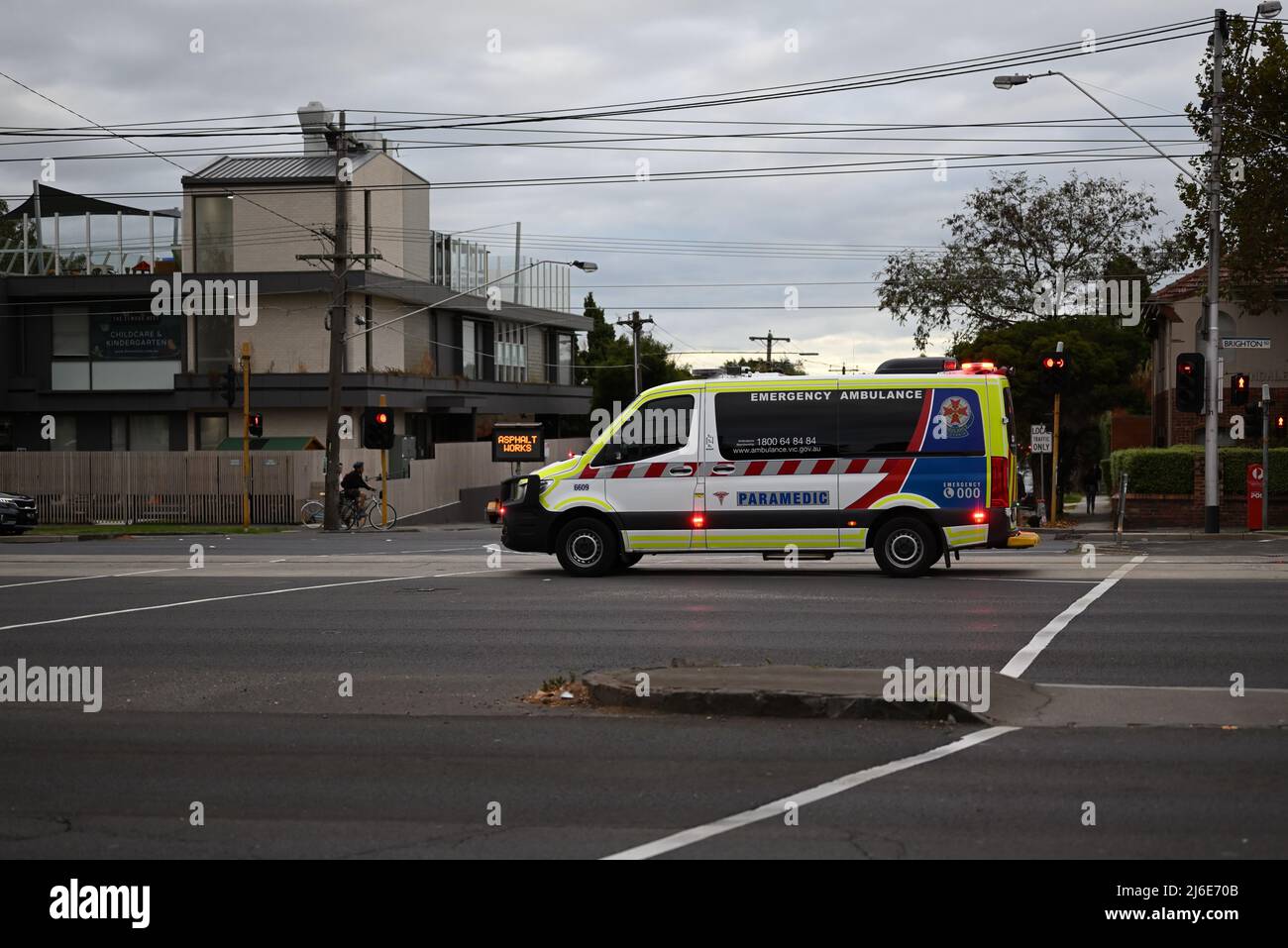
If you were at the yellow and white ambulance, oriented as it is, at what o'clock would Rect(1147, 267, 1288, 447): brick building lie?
The brick building is roughly at 4 o'clock from the yellow and white ambulance.

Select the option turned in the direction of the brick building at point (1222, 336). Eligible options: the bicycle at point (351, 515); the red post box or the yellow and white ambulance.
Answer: the bicycle

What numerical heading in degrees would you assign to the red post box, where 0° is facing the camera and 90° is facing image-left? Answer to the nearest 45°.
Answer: approximately 0°

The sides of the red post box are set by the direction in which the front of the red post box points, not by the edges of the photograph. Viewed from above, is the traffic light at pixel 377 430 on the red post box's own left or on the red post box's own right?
on the red post box's own right

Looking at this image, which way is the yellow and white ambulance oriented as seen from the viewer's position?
to the viewer's left

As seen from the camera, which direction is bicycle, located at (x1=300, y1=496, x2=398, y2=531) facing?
to the viewer's right

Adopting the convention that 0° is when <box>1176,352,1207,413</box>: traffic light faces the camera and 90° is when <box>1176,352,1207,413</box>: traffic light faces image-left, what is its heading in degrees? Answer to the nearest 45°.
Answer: approximately 45°

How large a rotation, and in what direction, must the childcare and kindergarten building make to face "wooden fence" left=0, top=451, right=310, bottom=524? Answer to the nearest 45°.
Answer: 0° — it already faces it

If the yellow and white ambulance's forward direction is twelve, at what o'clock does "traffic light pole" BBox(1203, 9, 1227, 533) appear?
The traffic light pole is roughly at 4 o'clock from the yellow and white ambulance.

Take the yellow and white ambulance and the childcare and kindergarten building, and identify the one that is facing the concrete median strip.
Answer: the childcare and kindergarten building
